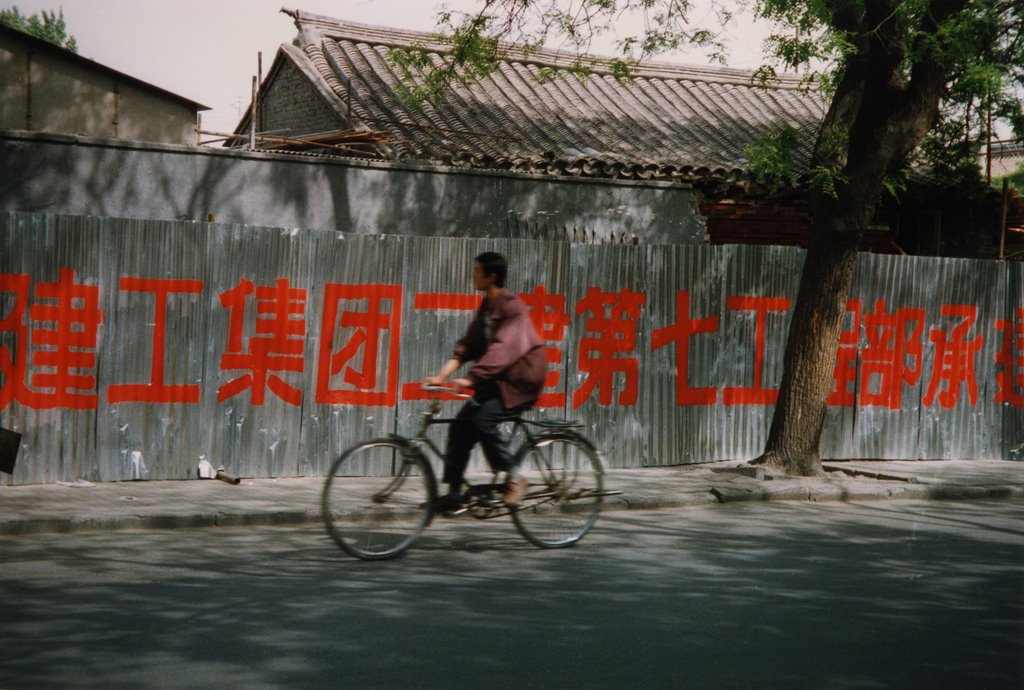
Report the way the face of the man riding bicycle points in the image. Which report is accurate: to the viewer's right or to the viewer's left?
to the viewer's left

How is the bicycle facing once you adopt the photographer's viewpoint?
facing to the left of the viewer

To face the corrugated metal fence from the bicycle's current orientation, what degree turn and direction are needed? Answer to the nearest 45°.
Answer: approximately 90° to its right

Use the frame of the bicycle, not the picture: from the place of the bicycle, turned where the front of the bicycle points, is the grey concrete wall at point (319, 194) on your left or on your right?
on your right
